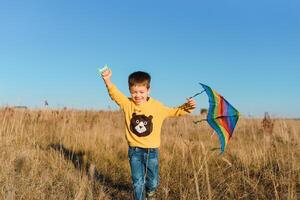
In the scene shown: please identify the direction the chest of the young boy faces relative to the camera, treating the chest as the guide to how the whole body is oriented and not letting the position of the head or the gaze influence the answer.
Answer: toward the camera

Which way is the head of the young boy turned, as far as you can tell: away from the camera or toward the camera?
toward the camera
